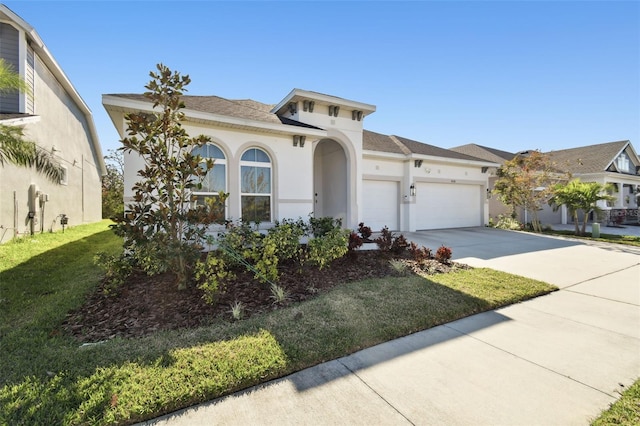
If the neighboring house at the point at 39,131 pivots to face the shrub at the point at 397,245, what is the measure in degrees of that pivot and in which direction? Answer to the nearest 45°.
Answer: approximately 45° to its left

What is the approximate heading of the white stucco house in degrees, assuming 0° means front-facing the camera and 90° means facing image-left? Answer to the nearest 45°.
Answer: approximately 315°

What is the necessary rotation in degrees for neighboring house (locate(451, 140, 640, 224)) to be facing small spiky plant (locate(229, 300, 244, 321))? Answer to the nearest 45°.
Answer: approximately 45° to its right

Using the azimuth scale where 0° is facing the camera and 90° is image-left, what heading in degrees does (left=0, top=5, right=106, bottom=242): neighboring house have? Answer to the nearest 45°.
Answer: approximately 0°

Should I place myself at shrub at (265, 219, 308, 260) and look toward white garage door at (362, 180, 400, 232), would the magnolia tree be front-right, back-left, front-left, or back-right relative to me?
back-left

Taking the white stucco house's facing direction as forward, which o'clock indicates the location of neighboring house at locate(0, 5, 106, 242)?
The neighboring house is roughly at 3 o'clock from the white stucco house.

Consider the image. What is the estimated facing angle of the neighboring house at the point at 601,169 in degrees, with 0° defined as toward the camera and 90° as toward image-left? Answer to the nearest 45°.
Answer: approximately 315°

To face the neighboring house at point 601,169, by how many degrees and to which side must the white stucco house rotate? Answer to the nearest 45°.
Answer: approximately 90° to its left

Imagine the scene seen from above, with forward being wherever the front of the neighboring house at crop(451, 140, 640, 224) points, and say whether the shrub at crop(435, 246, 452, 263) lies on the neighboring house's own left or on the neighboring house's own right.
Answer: on the neighboring house's own right

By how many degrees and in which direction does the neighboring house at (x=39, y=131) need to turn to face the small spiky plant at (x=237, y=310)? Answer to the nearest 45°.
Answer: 0° — it already faces it

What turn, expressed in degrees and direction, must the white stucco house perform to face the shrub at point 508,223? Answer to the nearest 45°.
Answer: approximately 90° to its left
